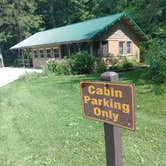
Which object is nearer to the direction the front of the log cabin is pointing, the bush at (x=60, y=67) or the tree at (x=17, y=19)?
the bush

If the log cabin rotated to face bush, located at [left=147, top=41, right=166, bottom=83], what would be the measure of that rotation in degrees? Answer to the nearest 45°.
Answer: approximately 45° to its left

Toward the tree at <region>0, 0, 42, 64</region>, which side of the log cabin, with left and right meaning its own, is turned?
right

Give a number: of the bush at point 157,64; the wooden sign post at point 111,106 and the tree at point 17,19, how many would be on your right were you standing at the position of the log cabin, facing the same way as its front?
1

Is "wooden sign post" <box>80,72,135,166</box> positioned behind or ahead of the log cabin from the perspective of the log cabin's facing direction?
ahead

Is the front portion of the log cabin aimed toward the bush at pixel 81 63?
yes

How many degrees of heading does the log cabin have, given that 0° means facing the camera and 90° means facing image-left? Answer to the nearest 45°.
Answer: approximately 45°

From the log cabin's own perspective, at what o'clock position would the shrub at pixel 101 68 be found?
The shrub is roughly at 11 o'clock from the log cabin.
